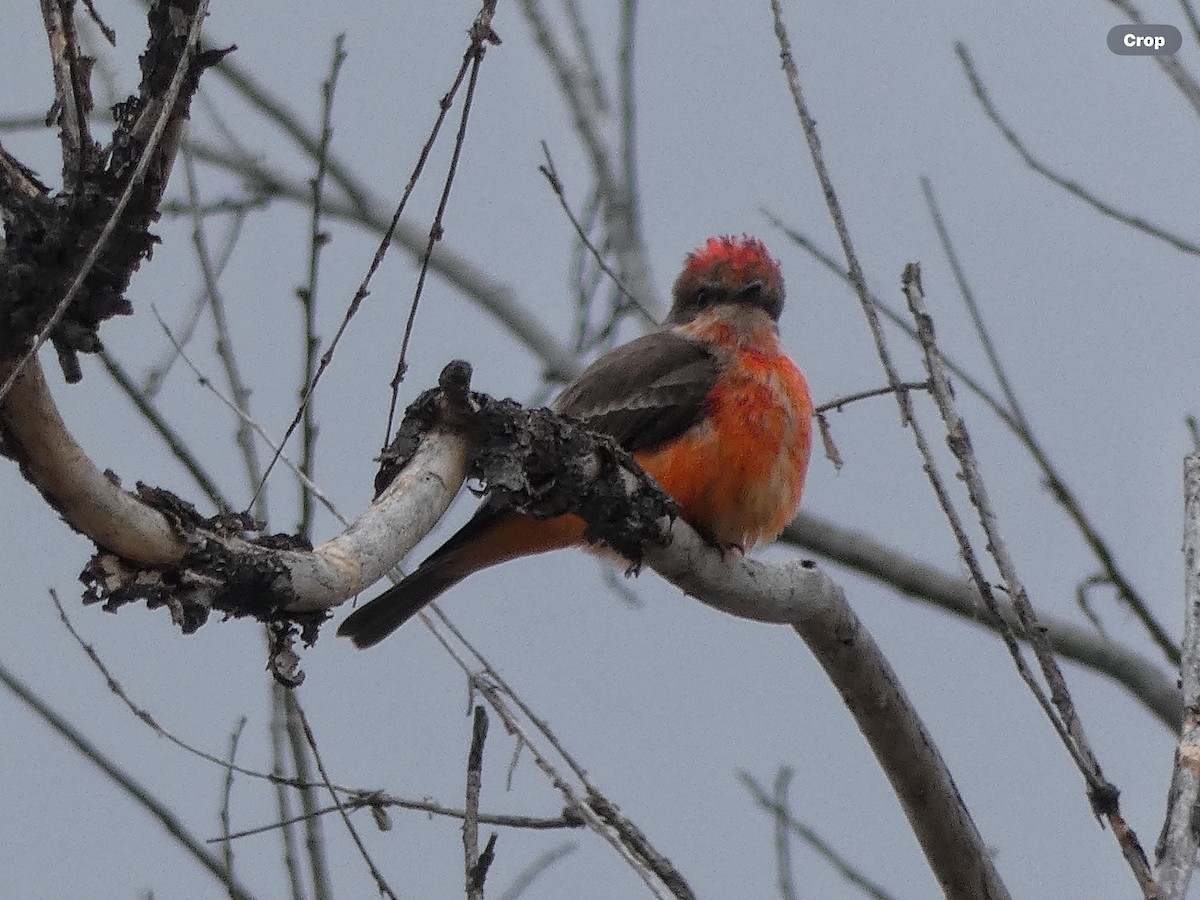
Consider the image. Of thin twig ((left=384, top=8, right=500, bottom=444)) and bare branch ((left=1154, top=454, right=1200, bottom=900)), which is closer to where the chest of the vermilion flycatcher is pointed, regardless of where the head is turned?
the bare branch

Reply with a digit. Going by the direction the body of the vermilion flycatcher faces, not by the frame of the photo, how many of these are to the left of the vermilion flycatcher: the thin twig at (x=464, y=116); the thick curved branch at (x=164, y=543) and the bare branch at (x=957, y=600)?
1

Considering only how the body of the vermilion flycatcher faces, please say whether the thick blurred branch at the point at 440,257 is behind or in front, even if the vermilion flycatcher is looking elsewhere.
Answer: behind

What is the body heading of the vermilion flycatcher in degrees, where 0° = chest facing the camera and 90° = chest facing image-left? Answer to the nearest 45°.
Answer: approximately 315°

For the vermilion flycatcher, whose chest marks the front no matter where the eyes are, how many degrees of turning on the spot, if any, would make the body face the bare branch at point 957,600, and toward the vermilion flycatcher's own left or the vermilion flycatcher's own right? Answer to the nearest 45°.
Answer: approximately 90° to the vermilion flycatcher's own left

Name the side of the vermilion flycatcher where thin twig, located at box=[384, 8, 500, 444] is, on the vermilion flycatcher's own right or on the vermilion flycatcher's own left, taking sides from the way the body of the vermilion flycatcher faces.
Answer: on the vermilion flycatcher's own right
